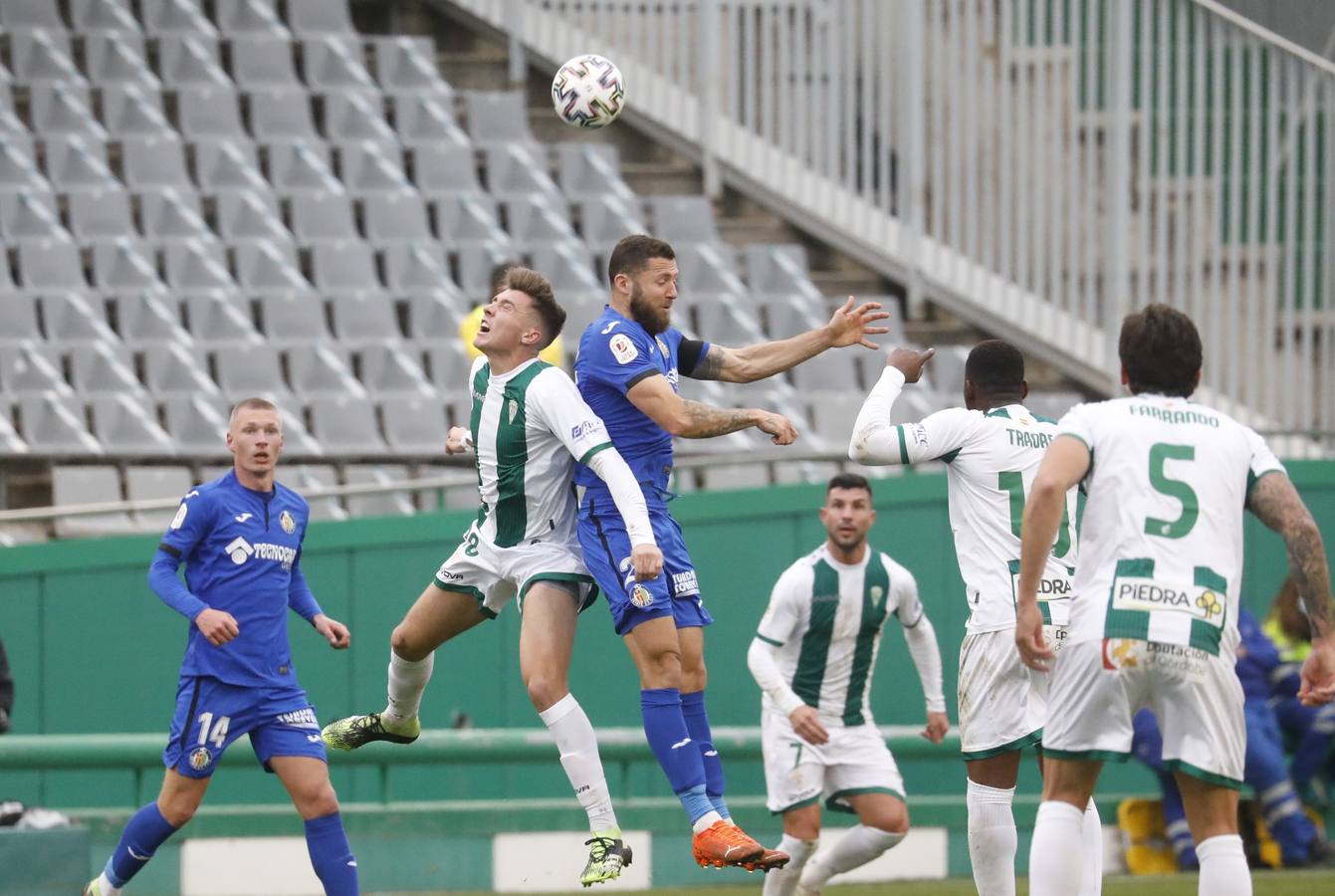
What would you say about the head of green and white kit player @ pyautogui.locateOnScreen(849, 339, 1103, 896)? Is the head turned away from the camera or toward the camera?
away from the camera

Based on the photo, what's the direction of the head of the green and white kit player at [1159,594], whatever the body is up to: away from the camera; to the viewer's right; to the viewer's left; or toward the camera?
away from the camera

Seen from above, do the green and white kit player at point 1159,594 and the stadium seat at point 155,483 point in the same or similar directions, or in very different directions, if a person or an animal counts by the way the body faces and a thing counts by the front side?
very different directions

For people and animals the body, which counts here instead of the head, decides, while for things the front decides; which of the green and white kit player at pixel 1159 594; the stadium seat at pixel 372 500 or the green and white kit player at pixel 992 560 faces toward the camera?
the stadium seat

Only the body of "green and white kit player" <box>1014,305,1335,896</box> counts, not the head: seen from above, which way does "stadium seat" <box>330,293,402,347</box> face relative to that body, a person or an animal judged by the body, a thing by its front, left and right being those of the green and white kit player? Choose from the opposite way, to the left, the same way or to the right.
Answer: the opposite way

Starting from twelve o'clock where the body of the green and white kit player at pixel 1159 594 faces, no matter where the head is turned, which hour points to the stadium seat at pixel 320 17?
The stadium seat is roughly at 11 o'clock from the green and white kit player.

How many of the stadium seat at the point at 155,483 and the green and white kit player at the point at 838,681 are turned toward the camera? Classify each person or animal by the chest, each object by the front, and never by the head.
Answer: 2

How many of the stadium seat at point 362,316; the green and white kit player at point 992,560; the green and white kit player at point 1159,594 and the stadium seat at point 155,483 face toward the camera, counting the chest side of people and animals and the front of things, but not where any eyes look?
2

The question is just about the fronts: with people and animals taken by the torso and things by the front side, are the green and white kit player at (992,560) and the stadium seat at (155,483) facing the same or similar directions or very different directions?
very different directions

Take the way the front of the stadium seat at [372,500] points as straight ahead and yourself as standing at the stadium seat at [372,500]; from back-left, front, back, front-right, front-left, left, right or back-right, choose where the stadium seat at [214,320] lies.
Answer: back-right

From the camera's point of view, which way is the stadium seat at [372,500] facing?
toward the camera

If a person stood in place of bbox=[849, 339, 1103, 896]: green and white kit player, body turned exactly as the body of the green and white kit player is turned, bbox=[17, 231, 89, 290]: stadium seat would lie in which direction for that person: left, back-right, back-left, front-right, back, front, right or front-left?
front

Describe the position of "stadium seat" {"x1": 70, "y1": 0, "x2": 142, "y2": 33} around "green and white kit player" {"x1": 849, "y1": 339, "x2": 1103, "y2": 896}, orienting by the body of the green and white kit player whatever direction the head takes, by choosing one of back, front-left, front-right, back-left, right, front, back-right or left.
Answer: front

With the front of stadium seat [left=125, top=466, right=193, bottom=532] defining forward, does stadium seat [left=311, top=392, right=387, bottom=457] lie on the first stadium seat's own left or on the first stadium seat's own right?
on the first stadium seat's own left

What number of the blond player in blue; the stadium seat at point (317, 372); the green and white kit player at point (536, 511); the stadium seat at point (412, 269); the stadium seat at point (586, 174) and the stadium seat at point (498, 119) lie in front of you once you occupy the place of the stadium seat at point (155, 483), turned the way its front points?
2
